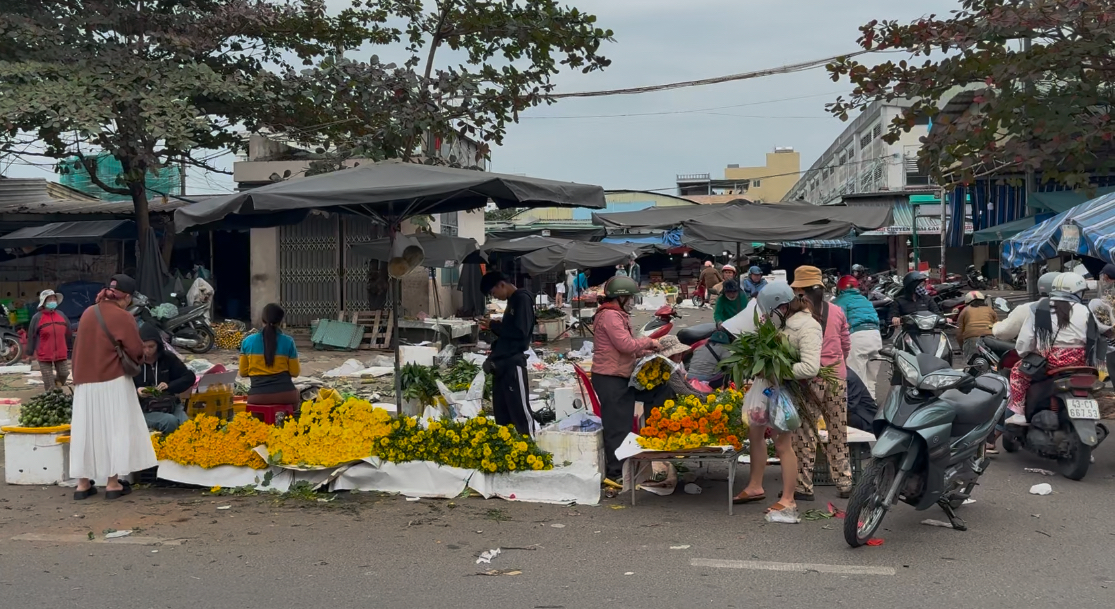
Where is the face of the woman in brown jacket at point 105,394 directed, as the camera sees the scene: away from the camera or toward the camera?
away from the camera

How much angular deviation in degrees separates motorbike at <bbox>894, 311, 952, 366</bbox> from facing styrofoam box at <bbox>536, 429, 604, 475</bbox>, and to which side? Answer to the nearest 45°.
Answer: approximately 45° to its right

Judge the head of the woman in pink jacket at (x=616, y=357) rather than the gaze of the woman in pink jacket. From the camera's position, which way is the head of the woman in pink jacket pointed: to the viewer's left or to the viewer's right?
to the viewer's right

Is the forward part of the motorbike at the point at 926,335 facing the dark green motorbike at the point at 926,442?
yes

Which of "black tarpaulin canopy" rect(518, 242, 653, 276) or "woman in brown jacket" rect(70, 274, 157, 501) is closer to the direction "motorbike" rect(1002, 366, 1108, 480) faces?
the black tarpaulin canopy

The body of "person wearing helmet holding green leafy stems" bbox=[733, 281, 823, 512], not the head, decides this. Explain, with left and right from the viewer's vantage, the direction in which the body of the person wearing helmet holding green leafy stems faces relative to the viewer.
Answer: facing to the left of the viewer

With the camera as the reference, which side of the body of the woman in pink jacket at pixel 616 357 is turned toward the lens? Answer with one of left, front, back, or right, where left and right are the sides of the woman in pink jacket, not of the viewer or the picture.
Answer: right

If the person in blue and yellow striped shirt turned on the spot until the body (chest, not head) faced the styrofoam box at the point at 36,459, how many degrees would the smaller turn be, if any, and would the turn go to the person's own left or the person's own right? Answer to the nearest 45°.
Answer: approximately 90° to the person's own left

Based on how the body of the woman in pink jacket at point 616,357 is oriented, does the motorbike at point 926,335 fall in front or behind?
in front

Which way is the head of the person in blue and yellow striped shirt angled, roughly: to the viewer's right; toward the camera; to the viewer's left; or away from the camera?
away from the camera

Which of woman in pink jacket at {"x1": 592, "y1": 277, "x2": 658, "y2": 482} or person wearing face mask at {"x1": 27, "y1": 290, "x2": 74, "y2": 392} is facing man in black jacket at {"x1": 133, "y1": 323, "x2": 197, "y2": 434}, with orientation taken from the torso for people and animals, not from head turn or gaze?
the person wearing face mask

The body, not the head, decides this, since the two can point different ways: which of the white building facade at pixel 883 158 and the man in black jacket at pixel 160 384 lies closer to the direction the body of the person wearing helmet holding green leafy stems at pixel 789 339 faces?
the man in black jacket

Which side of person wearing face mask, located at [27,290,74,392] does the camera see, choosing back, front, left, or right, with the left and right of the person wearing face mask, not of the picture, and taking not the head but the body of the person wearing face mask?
front

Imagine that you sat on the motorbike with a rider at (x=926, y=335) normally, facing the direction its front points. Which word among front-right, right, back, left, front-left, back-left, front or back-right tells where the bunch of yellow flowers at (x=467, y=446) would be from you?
front-right

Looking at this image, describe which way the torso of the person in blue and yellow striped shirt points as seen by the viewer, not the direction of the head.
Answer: away from the camera

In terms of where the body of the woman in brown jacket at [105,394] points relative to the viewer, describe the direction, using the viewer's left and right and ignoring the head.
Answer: facing away from the viewer and to the right of the viewer

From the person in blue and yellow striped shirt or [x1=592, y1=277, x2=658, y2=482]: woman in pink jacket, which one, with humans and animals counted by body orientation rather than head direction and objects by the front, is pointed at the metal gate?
the person in blue and yellow striped shirt

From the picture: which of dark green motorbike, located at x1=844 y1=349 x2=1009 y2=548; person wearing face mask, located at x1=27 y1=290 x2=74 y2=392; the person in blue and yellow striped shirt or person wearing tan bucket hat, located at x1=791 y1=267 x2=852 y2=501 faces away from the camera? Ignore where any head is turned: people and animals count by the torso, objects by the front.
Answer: the person in blue and yellow striped shirt

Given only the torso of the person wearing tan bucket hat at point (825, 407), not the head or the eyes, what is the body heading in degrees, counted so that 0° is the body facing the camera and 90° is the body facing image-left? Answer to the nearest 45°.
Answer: approximately 90°
